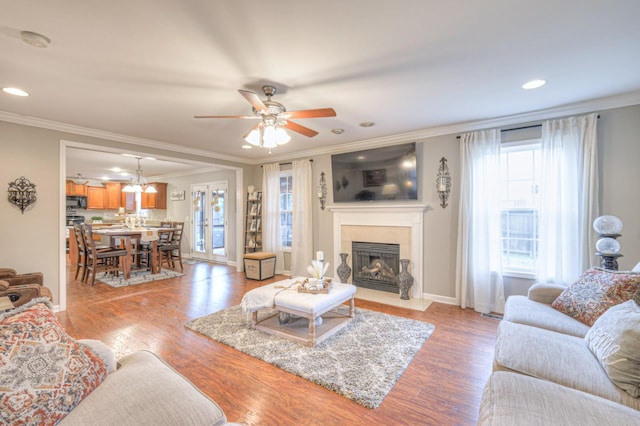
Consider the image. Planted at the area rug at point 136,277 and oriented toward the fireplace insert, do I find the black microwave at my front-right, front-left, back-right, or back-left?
back-left

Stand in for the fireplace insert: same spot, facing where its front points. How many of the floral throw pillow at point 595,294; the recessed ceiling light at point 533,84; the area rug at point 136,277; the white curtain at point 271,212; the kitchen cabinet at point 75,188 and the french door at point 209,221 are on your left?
2

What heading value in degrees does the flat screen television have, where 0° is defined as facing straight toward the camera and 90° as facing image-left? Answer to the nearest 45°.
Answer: approximately 45°

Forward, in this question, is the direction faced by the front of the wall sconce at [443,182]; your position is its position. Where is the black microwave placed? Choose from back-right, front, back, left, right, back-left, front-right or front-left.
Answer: right

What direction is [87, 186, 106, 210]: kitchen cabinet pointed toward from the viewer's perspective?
toward the camera

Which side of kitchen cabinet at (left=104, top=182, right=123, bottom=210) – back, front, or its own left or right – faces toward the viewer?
front

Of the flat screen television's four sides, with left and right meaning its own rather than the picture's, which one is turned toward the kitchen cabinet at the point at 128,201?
right

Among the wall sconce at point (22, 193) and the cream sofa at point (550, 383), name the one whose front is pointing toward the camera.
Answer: the wall sconce

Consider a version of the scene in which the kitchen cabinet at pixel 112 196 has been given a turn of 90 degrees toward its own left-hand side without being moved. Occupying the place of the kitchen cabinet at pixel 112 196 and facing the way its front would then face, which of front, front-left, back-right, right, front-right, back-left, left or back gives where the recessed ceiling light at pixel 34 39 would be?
right

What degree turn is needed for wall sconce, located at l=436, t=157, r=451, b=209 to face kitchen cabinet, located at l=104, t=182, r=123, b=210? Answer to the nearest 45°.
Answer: approximately 90° to its right

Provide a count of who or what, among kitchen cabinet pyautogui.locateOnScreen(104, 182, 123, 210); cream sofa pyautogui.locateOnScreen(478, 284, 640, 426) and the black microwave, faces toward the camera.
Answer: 2

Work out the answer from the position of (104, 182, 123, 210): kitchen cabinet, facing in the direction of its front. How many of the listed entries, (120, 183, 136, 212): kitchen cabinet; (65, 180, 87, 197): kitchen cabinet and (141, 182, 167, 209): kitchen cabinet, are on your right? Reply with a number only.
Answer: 1

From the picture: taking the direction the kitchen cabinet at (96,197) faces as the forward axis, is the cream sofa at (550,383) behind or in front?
in front

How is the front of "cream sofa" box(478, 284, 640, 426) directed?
to the viewer's left

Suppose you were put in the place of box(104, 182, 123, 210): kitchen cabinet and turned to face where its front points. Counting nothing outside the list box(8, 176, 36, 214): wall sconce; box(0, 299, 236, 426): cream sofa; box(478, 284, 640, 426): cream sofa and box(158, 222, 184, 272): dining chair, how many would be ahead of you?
4

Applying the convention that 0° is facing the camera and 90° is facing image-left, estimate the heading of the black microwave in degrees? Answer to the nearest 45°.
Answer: approximately 0°

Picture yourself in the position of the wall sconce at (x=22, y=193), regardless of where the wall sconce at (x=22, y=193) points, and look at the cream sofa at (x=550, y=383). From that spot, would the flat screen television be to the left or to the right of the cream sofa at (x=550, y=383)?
left
